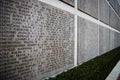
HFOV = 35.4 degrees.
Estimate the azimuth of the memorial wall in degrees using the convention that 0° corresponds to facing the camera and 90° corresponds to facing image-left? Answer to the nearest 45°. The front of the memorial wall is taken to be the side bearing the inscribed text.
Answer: approximately 315°
